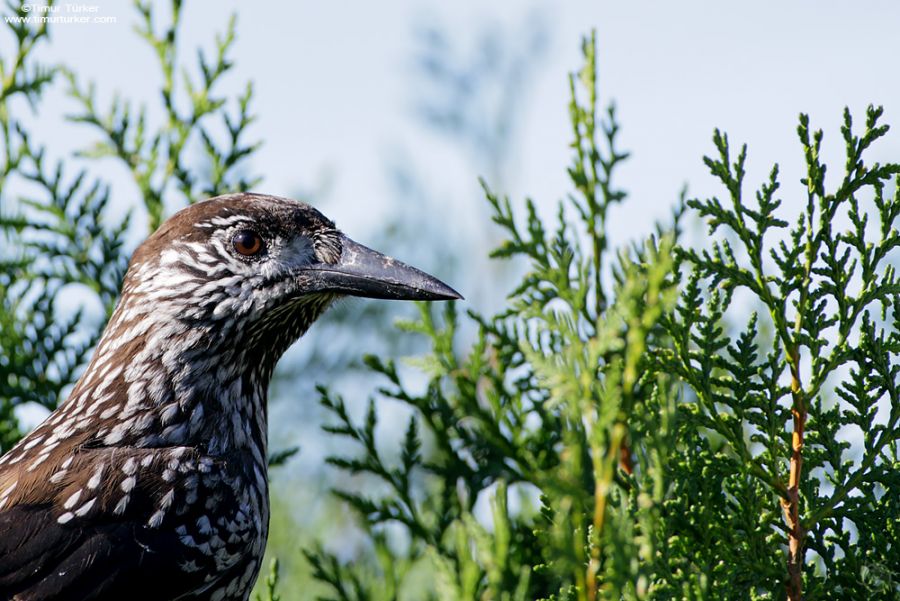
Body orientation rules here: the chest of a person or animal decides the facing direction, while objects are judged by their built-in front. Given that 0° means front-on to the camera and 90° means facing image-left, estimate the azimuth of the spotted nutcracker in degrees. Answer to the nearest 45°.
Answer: approximately 270°
